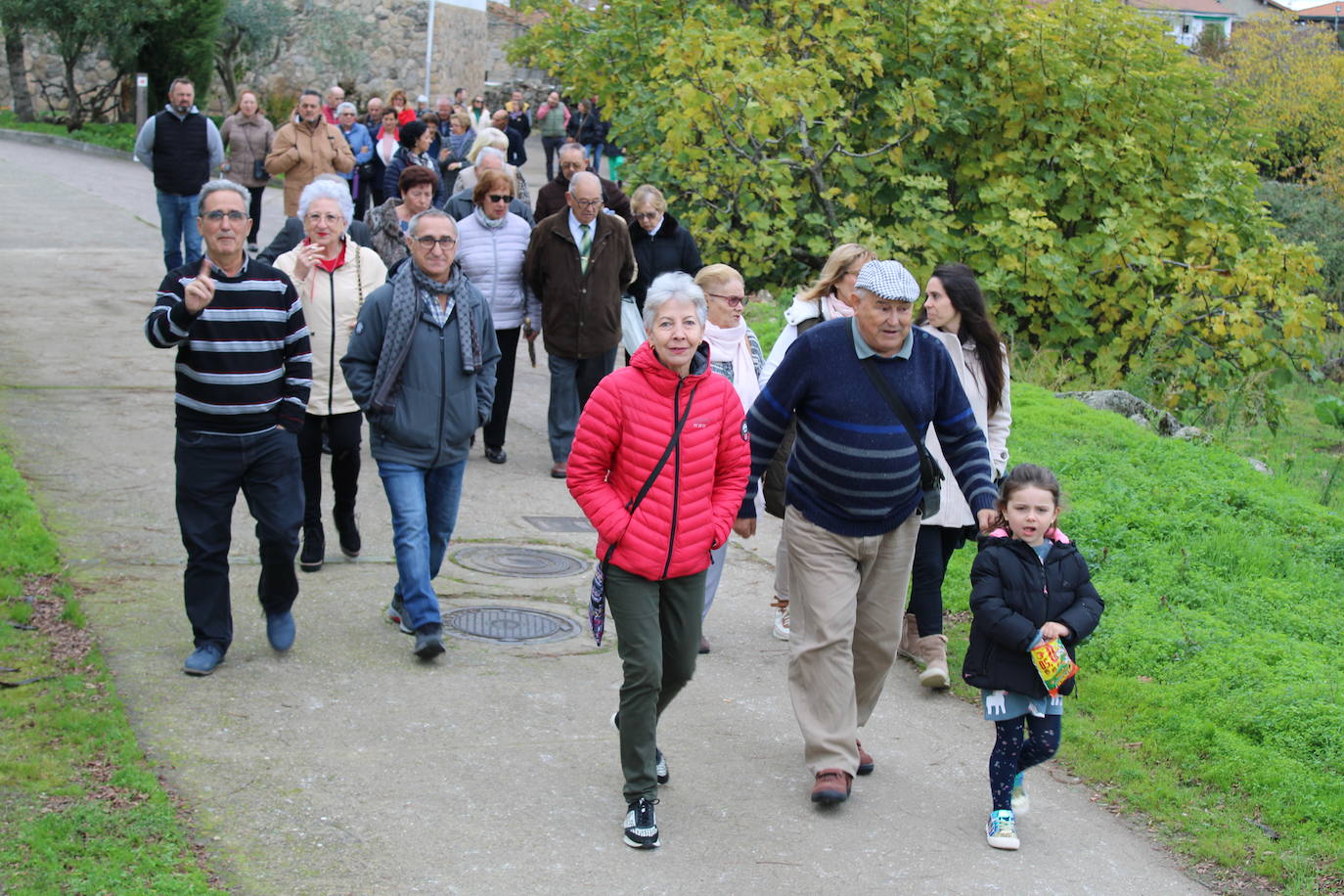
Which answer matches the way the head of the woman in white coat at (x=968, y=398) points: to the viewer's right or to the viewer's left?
to the viewer's left

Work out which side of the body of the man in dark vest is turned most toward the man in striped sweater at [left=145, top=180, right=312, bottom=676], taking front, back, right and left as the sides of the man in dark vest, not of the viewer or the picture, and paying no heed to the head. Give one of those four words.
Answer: front

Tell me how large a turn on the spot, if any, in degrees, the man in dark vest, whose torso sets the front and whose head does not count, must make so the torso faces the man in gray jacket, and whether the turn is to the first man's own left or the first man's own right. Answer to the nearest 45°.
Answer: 0° — they already face them

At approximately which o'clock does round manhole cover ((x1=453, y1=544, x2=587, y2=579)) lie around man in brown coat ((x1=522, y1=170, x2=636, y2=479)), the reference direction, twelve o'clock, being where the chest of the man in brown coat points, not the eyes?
The round manhole cover is roughly at 12 o'clock from the man in brown coat.

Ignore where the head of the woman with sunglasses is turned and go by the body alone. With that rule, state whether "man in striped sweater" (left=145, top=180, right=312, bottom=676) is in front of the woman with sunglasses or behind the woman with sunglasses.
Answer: in front

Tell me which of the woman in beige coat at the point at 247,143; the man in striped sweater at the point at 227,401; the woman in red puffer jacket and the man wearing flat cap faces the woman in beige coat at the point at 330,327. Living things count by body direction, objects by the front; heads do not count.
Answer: the woman in beige coat at the point at 247,143

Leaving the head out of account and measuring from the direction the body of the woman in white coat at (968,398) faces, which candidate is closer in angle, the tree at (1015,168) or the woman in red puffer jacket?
the woman in red puffer jacket

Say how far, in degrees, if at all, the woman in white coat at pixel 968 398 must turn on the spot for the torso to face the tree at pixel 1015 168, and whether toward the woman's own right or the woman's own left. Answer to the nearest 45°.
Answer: approximately 135° to the woman's own right

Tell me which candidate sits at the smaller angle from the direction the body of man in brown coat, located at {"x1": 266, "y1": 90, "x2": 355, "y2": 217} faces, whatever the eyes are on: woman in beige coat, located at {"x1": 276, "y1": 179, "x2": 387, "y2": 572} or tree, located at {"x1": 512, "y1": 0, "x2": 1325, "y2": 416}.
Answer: the woman in beige coat

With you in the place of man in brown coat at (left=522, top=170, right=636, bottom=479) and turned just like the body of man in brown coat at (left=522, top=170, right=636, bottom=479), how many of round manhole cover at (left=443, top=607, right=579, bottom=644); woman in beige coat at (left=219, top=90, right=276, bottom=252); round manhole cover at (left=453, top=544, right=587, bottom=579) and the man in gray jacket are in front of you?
3

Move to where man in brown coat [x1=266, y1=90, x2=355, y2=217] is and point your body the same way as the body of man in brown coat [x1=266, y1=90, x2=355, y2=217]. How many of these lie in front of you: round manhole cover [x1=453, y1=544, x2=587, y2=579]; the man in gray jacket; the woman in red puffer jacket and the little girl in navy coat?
4

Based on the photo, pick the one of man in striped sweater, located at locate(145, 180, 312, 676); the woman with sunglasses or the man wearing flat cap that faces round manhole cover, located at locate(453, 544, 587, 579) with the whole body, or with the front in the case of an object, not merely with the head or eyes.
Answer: the woman with sunglasses

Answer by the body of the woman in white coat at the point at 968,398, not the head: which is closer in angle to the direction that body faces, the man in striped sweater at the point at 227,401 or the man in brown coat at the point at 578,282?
the man in striped sweater

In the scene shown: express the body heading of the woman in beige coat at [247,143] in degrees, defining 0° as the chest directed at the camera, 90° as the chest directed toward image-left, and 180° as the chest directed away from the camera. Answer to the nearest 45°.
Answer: approximately 0°

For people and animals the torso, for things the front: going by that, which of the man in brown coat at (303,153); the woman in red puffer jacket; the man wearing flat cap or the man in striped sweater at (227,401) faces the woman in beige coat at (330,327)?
the man in brown coat
